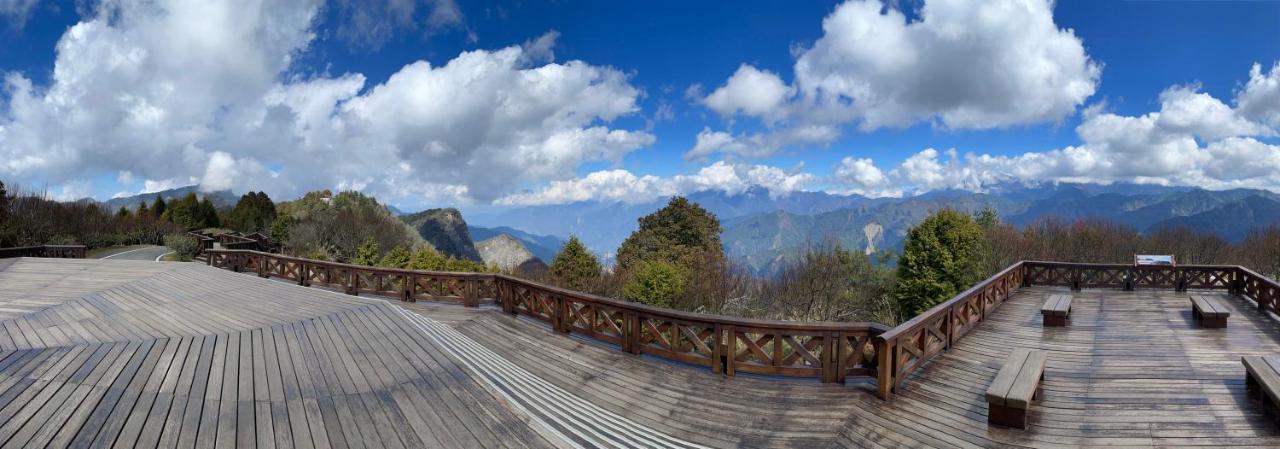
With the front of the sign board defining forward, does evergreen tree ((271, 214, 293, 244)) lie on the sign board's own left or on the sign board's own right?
on the sign board's own right

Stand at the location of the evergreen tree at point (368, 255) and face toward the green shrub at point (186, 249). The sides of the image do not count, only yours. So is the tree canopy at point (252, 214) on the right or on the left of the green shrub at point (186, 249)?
right

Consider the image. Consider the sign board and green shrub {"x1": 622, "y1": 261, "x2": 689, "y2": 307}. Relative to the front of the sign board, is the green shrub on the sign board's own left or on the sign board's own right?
on the sign board's own right

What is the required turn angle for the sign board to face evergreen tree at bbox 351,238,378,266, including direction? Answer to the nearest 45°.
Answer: approximately 45° to its right

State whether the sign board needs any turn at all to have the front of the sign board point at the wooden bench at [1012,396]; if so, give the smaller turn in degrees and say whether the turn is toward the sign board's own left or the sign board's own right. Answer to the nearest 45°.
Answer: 0° — it already faces it

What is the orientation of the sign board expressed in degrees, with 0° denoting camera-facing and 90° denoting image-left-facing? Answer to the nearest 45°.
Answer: approximately 0°

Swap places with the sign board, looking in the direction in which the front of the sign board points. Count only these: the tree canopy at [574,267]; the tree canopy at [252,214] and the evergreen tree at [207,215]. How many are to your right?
3
